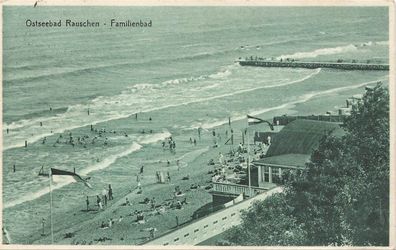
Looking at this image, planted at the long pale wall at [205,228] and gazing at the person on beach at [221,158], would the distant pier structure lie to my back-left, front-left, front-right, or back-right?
front-right

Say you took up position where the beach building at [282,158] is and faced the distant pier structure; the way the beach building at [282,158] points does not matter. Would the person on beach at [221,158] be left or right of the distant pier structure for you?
left
